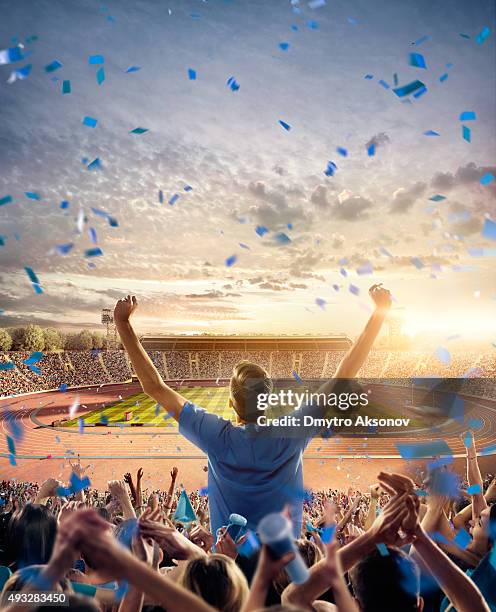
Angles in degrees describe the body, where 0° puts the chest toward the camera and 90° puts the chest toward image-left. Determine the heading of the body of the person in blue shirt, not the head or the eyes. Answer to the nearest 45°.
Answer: approximately 180°
